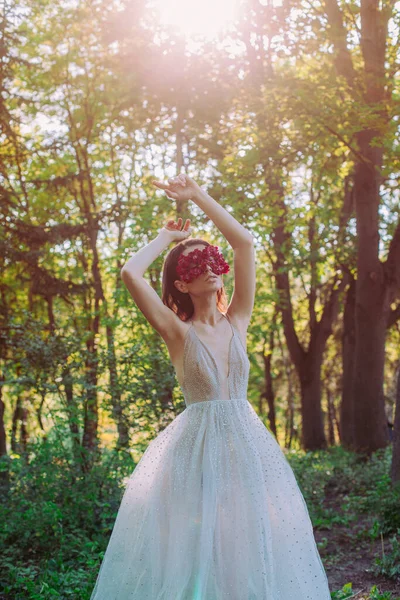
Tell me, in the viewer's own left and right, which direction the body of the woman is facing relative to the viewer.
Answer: facing the viewer and to the right of the viewer
